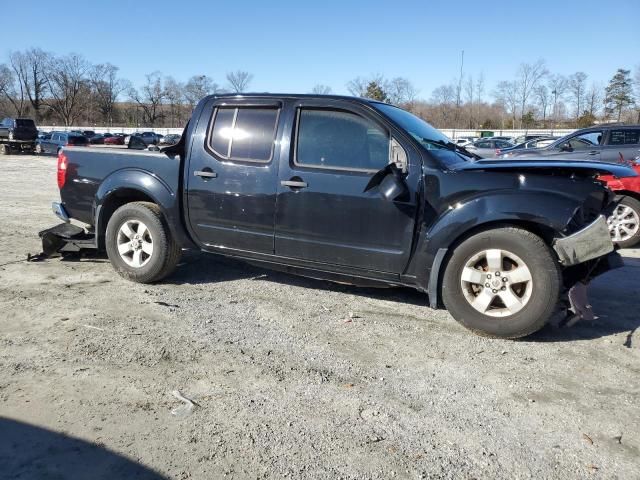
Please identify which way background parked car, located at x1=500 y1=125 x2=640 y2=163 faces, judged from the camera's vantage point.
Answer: facing to the left of the viewer

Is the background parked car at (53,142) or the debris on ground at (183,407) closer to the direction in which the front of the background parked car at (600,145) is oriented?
the background parked car

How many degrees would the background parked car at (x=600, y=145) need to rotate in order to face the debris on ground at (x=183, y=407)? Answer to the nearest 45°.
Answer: approximately 90° to its left

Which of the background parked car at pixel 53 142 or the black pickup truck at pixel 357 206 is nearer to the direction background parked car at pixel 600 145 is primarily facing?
the background parked car

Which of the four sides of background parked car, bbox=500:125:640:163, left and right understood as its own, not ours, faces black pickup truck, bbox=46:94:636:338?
left

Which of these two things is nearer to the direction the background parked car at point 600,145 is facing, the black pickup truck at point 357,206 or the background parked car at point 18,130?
the background parked car
